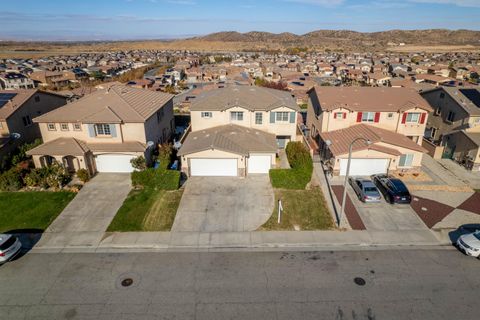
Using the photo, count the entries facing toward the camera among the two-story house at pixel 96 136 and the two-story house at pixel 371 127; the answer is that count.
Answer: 2

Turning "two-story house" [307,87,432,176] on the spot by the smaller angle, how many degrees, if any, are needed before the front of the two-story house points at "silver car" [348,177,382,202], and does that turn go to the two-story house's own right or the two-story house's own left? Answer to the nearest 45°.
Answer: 0° — it already faces it

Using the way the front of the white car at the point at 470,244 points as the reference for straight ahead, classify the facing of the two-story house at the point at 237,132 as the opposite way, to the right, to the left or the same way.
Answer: to the left

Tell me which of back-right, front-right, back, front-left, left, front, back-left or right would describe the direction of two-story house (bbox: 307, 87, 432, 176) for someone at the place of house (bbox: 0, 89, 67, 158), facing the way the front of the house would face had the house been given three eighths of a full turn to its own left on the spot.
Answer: front-right

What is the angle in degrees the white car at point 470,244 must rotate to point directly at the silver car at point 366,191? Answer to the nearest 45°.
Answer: approximately 45° to its right

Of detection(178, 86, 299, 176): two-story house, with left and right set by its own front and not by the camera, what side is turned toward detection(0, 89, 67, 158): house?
right

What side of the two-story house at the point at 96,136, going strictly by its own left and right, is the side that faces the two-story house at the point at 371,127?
left

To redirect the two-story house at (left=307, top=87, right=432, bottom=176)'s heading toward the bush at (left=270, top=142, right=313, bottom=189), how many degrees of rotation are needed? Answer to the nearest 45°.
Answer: approximately 45° to its right

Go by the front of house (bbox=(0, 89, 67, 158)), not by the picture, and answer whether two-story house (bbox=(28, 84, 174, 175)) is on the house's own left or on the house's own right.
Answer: on the house's own left

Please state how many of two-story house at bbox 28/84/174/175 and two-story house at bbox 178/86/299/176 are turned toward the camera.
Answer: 2

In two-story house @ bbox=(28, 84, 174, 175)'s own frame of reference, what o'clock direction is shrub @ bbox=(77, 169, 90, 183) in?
The shrub is roughly at 1 o'clock from the two-story house.

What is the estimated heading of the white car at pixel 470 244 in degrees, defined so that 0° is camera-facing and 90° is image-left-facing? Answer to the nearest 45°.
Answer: approximately 45°

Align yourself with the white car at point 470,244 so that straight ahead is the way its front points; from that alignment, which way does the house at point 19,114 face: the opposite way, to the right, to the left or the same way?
to the left

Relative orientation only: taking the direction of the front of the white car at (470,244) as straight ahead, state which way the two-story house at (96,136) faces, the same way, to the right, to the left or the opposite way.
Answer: to the left
